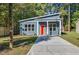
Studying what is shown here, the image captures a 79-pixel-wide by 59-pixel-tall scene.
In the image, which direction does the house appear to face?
toward the camera
